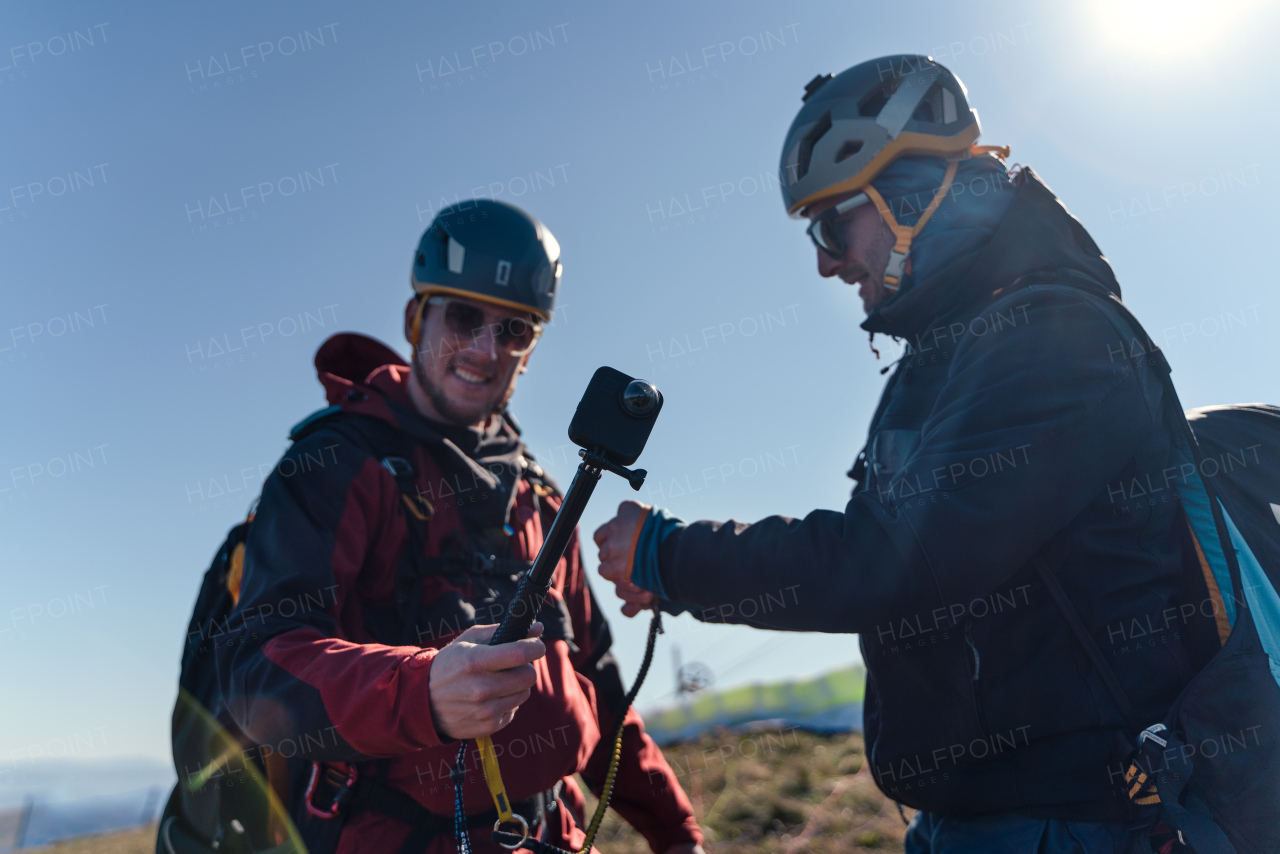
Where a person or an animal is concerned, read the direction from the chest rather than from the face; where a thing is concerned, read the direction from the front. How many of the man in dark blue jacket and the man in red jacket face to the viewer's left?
1

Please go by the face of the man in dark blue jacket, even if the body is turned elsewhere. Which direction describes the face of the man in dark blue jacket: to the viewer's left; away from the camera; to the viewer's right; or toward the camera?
to the viewer's left

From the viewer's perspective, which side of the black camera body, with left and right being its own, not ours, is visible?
front

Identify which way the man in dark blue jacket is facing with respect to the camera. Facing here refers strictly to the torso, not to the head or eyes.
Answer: to the viewer's left

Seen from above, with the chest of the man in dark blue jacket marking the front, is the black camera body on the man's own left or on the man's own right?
on the man's own left

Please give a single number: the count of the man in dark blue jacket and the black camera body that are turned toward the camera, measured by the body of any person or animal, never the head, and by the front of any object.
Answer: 1

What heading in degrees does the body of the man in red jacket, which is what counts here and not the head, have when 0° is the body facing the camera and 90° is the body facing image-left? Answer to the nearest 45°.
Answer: approximately 315°

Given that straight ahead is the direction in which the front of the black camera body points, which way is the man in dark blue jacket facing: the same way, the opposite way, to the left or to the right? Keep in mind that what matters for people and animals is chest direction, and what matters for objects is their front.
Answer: to the right
